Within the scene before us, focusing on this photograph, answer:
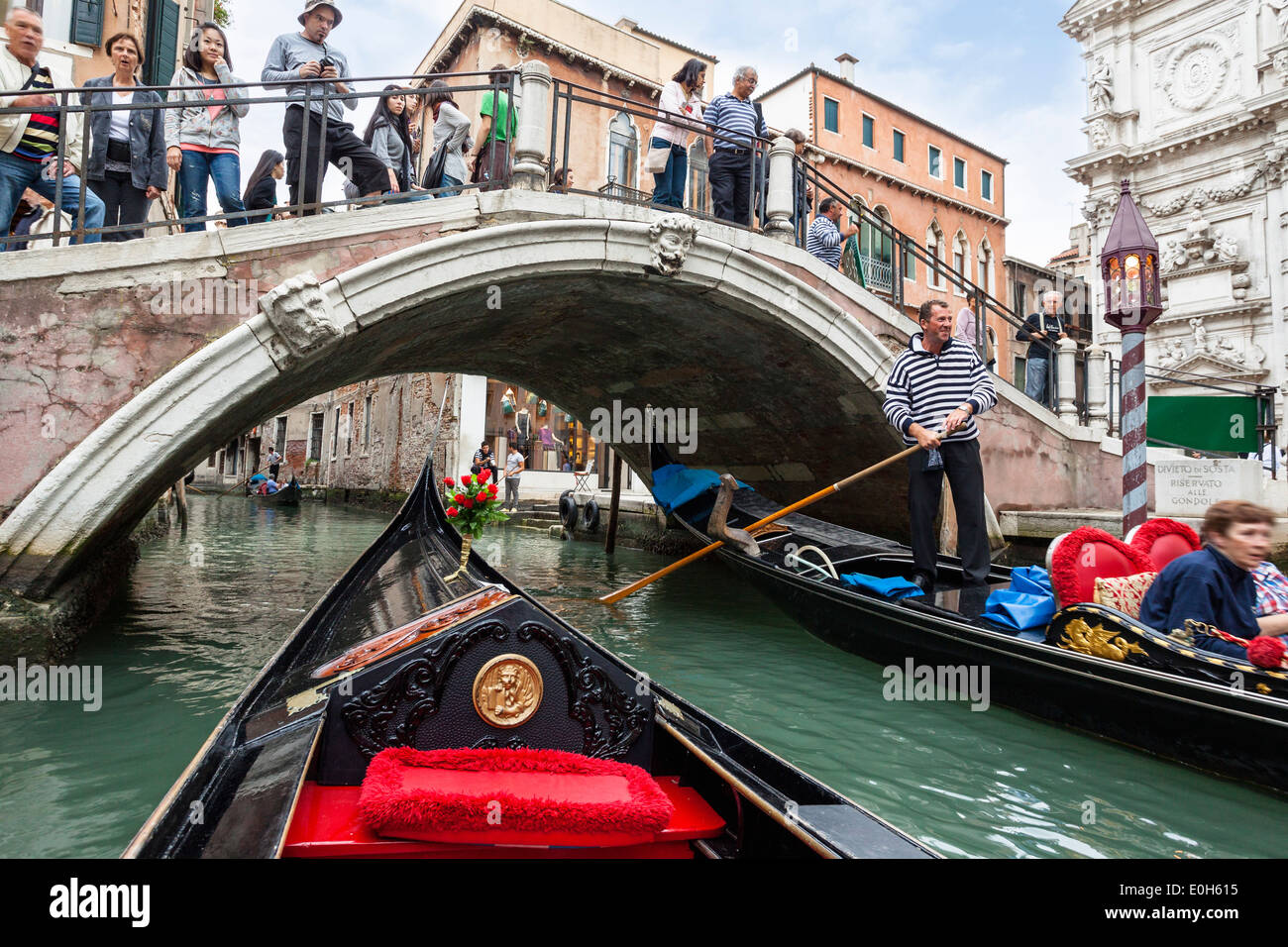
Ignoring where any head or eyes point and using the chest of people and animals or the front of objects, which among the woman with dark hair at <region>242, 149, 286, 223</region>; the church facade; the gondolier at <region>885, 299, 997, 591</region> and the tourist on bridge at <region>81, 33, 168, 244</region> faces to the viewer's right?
the woman with dark hair

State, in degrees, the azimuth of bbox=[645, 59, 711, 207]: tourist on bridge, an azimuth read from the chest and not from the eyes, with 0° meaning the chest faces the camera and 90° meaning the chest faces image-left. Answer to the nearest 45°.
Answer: approximately 315°

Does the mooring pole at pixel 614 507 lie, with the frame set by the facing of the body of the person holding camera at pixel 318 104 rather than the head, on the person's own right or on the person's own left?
on the person's own left

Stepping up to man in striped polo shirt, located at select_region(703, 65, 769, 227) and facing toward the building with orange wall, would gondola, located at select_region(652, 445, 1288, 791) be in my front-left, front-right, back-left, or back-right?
back-right

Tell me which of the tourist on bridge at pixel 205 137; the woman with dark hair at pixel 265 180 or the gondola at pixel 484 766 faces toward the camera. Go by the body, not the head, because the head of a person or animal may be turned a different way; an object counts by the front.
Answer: the tourist on bridge

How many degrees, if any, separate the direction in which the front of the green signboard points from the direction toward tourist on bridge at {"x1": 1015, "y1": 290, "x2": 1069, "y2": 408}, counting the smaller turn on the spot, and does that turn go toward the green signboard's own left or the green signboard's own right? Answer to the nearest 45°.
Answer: approximately 45° to the green signboard's own right

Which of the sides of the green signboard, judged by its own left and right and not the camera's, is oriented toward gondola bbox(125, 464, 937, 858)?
front

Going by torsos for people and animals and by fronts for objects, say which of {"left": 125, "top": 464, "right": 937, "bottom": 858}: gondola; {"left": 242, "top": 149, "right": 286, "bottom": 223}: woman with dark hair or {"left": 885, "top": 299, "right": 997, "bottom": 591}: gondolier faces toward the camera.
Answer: the gondolier

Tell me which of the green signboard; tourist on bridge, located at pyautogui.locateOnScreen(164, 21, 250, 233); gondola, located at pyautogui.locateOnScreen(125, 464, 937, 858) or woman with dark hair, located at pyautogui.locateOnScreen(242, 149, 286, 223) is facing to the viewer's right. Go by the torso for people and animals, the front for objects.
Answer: the woman with dark hair

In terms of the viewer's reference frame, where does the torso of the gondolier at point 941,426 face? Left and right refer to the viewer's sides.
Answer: facing the viewer

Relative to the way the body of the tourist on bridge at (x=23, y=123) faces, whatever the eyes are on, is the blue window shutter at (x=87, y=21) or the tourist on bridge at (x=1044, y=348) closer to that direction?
the tourist on bridge

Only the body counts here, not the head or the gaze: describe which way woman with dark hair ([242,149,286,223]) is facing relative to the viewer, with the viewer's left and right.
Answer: facing to the right of the viewer

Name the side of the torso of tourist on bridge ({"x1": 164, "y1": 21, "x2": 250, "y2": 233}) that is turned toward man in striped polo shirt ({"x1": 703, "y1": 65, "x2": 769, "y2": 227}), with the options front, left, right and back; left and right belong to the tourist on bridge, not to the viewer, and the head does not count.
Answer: left

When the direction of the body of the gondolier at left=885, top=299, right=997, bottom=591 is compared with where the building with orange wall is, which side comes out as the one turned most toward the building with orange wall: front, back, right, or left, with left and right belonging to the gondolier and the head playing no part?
back

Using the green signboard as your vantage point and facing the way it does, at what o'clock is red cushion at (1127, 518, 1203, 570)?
The red cushion is roughly at 12 o'clock from the green signboard.
